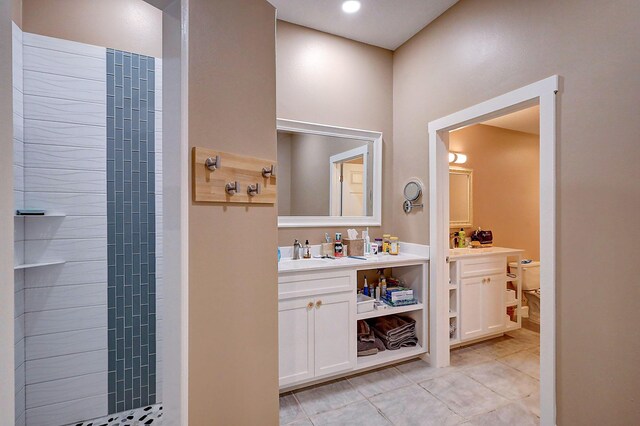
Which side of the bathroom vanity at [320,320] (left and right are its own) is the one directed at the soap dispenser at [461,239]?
left

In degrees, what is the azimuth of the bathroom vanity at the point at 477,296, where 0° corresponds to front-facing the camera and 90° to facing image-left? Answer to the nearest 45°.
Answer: approximately 315°

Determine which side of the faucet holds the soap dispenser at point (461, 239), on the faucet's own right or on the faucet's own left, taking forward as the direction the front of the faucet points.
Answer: on the faucet's own left

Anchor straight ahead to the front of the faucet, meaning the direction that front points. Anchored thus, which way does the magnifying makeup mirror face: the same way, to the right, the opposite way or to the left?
to the right

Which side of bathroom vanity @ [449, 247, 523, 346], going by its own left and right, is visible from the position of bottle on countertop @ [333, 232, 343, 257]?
right

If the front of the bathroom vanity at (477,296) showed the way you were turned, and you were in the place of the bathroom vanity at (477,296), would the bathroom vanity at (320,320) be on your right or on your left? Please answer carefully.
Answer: on your right

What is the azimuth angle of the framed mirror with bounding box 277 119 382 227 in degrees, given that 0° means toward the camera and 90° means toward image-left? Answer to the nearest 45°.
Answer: approximately 315°

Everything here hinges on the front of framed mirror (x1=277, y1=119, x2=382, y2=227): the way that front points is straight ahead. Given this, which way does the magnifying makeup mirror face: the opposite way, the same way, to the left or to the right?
to the right

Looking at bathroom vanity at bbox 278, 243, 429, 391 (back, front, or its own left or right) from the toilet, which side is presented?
left
